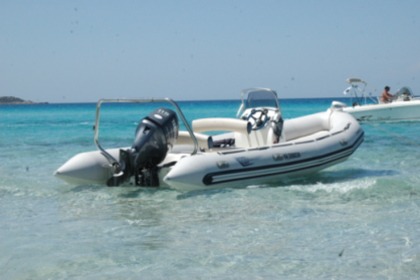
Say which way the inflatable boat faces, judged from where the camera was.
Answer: facing away from the viewer and to the right of the viewer
